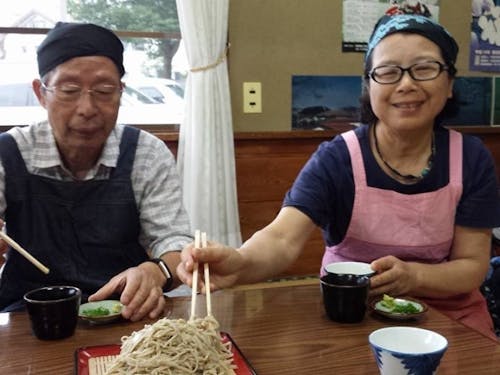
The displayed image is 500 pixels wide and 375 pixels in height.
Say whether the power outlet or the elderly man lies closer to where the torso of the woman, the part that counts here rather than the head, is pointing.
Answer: the elderly man

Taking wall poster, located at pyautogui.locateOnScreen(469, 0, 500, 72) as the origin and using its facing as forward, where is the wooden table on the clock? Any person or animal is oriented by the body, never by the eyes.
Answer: The wooden table is roughly at 12 o'clock from the wall poster.

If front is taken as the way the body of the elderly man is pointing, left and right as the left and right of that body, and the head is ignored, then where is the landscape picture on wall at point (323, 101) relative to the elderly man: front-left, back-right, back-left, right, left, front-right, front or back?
back-left

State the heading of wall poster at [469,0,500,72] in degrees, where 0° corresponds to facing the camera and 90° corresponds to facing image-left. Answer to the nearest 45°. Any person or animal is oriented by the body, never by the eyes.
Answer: approximately 0°

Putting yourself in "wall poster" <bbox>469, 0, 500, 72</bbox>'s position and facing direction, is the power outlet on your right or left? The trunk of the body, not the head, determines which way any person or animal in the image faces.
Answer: on your right

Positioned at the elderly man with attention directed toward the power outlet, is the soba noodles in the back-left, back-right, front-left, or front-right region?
back-right

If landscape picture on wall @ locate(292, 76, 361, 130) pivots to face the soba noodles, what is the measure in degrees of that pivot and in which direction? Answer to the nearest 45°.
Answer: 0° — it already faces it
